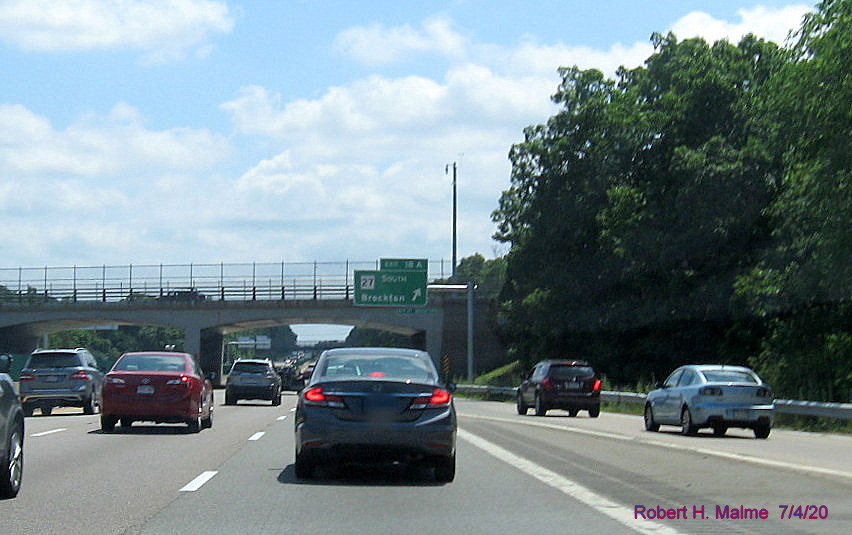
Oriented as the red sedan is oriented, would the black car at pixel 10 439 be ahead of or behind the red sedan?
behind

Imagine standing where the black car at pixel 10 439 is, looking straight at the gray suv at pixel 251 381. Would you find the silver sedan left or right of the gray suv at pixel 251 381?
right

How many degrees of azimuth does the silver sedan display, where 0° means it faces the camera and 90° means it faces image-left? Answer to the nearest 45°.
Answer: approximately 135°

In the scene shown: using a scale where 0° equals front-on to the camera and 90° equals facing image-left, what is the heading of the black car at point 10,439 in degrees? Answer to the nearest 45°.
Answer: approximately 225°

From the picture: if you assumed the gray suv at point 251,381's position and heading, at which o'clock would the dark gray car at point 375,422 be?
The dark gray car is roughly at 6 o'clock from the gray suv.

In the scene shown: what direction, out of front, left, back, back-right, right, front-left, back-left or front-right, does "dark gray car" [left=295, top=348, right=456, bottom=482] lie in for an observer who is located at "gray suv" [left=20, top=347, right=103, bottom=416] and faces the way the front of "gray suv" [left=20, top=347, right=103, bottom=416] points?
back

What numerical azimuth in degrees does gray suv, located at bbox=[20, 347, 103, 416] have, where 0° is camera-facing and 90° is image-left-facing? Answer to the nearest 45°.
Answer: approximately 180°

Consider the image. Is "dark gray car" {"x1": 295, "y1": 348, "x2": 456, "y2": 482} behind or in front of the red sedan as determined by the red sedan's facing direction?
behind

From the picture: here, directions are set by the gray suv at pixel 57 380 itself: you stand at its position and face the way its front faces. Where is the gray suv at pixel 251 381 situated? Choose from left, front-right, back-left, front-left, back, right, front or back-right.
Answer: front-right

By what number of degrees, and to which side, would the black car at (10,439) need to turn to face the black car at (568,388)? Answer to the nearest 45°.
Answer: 0° — it already faces it

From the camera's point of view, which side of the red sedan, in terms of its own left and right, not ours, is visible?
back

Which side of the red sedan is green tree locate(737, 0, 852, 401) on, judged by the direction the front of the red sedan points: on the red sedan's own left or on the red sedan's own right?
on the red sedan's own right

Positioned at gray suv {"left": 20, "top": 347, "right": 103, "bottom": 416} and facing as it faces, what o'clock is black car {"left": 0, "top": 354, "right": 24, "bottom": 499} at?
The black car is roughly at 6 o'clock from the gray suv.
